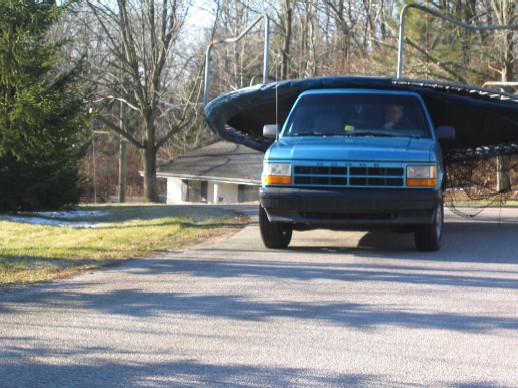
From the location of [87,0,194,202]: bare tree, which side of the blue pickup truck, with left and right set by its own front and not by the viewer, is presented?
back

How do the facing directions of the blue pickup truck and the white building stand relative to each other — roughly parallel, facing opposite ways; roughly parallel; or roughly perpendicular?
roughly parallel

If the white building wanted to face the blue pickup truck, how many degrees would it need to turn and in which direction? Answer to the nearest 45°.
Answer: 0° — it already faces it

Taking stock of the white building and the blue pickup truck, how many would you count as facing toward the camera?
2

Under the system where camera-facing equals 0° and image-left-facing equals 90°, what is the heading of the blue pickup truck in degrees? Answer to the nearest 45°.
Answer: approximately 0°

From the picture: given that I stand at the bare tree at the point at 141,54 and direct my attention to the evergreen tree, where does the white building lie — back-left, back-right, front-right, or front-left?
back-left

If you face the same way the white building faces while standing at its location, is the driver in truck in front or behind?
in front

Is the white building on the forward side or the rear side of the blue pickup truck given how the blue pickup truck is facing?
on the rear side

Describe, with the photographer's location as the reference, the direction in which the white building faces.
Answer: facing the viewer
